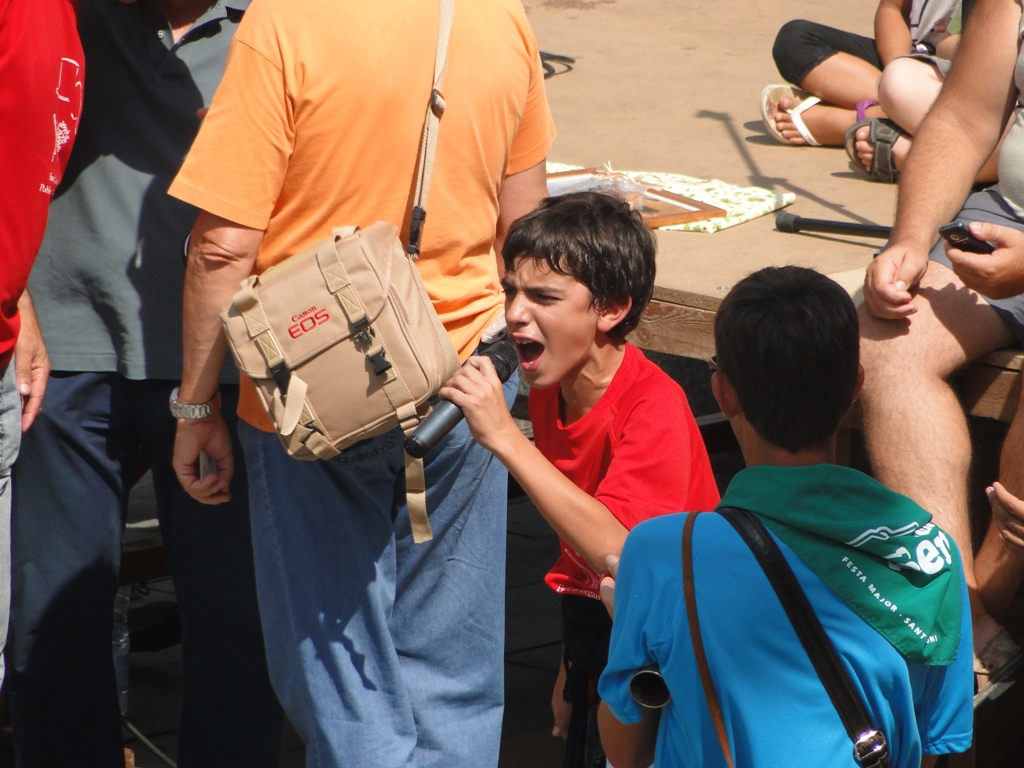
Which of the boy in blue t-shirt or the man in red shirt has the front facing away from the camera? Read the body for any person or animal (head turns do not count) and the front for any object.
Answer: the boy in blue t-shirt

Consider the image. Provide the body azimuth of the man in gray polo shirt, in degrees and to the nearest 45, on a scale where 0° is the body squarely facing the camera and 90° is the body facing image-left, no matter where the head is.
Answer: approximately 315°

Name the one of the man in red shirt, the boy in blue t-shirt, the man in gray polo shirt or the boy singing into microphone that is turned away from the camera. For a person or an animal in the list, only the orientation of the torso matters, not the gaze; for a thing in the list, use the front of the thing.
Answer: the boy in blue t-shirt

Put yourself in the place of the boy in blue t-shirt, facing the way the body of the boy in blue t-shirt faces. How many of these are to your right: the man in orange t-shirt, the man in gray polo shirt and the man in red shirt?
0

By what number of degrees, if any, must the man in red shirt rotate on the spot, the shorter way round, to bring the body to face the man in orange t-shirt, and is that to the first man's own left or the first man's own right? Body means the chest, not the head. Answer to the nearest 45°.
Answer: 0° — they already face them

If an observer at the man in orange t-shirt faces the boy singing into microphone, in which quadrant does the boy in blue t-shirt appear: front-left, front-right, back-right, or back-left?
front-right

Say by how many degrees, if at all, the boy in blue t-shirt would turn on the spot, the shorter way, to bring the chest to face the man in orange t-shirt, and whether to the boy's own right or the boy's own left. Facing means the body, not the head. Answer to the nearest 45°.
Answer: approximately 45° to the boy's own left

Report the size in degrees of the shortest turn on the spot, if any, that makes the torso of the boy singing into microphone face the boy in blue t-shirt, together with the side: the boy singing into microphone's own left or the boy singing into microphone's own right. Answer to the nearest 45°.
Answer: approximately 90° to the boy singing into microphone's own left

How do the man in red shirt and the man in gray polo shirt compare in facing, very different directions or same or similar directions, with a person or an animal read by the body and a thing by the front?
same or similar directions

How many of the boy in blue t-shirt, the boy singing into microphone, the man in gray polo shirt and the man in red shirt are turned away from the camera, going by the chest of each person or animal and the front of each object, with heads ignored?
1

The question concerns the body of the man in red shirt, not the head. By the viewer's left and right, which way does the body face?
facing the viewer and to the right of the viewer

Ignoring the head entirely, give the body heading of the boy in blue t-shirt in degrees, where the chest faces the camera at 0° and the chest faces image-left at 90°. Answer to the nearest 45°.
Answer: approximately 180°

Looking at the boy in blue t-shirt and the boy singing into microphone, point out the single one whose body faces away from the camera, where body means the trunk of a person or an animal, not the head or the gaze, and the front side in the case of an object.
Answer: the boy in blue t-shirt

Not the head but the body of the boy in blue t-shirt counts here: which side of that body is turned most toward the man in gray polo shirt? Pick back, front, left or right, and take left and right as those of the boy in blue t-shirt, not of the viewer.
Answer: left

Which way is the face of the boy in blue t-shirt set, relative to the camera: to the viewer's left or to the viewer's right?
to the viewer's left

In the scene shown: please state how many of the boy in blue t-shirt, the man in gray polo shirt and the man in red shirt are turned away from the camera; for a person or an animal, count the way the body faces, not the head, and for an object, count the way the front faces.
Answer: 1

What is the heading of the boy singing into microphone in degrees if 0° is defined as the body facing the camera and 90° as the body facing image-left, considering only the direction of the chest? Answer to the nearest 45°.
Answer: approximately 45°
